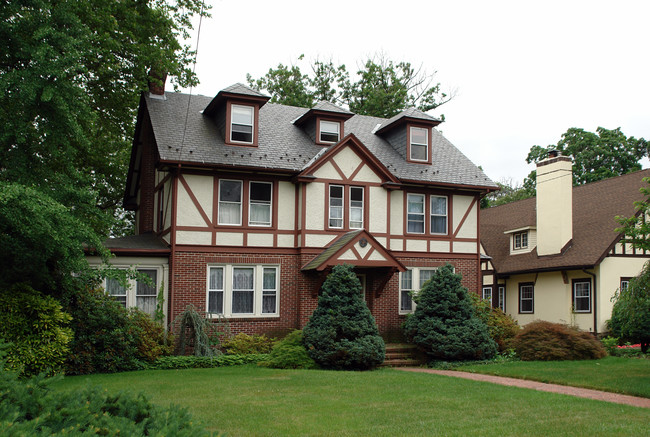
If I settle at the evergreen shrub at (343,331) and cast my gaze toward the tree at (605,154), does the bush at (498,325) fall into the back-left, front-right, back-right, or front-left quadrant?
front-right

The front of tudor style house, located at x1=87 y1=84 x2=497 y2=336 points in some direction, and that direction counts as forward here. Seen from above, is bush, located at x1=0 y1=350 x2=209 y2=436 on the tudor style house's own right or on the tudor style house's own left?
on the tudor style house's own right

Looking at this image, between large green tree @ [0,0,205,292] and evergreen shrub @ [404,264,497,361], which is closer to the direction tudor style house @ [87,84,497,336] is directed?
the evergreen shrub

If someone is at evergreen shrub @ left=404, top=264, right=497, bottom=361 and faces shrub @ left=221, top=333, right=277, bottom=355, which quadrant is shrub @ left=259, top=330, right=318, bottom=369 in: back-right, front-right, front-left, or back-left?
front-left

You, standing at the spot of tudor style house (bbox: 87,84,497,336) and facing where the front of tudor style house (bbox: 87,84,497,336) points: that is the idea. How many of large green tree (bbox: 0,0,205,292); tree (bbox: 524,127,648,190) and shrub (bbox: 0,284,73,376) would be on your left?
1

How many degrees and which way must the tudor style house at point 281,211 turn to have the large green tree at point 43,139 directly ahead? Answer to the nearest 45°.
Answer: approximately 90° to its right

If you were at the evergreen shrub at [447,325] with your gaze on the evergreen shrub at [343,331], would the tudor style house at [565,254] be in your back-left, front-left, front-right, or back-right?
back-right

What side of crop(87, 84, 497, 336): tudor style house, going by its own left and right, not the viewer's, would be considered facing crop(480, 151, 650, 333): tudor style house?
left

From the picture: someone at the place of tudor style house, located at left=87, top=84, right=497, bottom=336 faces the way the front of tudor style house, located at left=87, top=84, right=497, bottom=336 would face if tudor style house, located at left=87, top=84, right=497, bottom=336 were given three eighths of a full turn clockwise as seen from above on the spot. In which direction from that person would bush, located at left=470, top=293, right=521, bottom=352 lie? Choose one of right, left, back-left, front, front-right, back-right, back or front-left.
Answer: back

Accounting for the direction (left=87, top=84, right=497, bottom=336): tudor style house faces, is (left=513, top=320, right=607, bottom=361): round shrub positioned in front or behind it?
in front

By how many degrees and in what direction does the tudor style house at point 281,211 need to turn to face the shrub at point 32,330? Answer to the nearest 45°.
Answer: approximately 90° to its right
